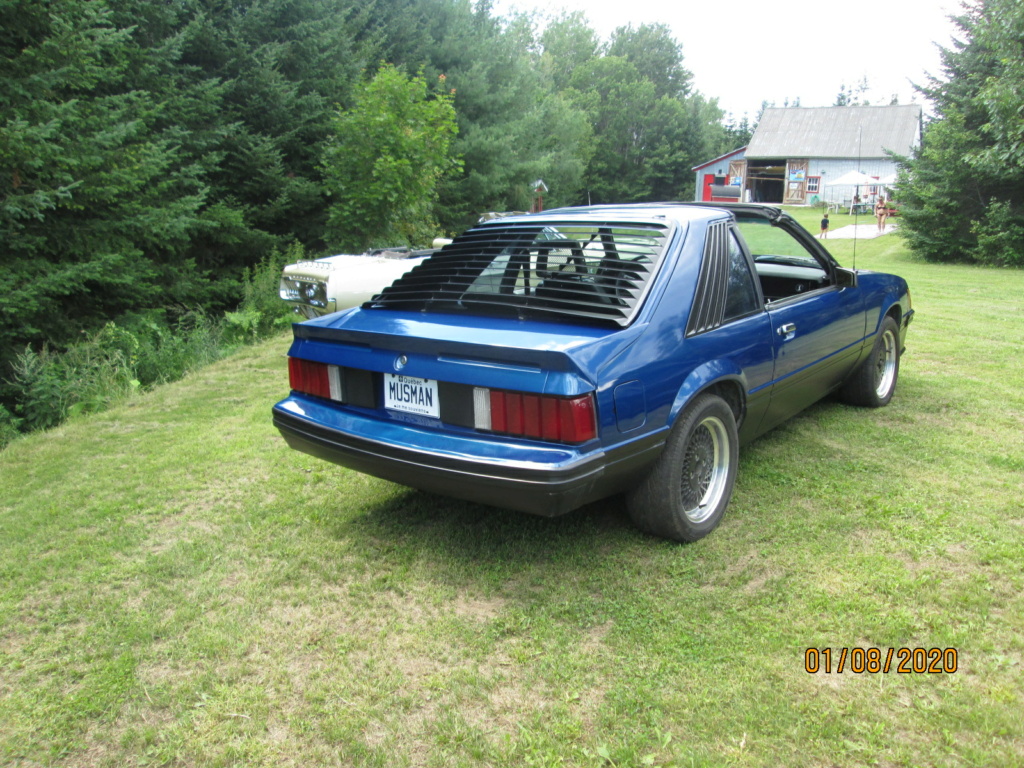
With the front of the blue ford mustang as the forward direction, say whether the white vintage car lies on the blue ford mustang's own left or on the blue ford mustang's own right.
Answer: on the blue ford mustang's own left

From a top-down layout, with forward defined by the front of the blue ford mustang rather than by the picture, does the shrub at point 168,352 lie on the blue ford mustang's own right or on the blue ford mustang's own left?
on the blue ford mustang's own left

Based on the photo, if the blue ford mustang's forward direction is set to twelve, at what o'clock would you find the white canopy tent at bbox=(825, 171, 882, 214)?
The white canopy tent is roughly at 11 o'clock from the blue ford mustang.

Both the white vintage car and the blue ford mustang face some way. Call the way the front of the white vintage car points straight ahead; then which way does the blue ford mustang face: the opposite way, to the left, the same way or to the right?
the opposite way

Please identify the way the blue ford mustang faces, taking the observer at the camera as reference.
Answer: facing away from the viewer and to the right of the viewer

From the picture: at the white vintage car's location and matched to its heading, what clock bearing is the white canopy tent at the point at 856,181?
The white canopy tent is roughly at 6 o'clock from the white vintage car.
